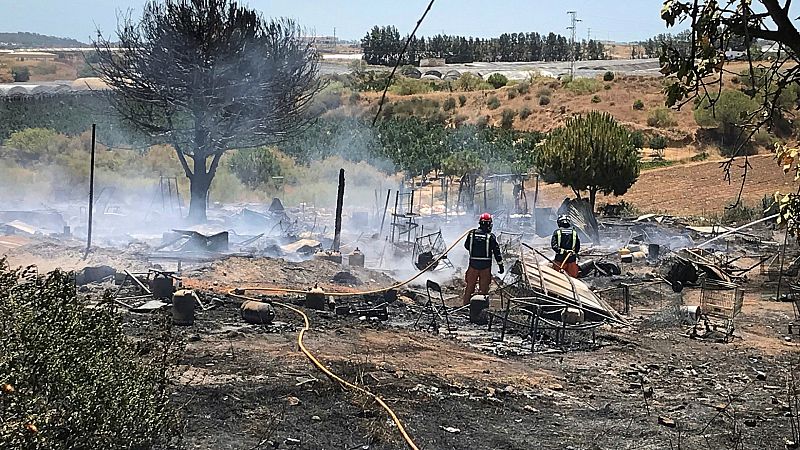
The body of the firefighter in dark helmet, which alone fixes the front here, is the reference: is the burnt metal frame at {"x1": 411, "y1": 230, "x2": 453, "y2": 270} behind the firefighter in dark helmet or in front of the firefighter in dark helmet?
in front

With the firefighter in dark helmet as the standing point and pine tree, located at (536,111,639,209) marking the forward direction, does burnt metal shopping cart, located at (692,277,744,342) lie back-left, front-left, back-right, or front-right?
back-right
